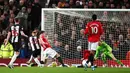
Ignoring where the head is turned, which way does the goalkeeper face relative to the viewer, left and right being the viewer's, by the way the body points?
facing the viewer and to the left of the viewer
